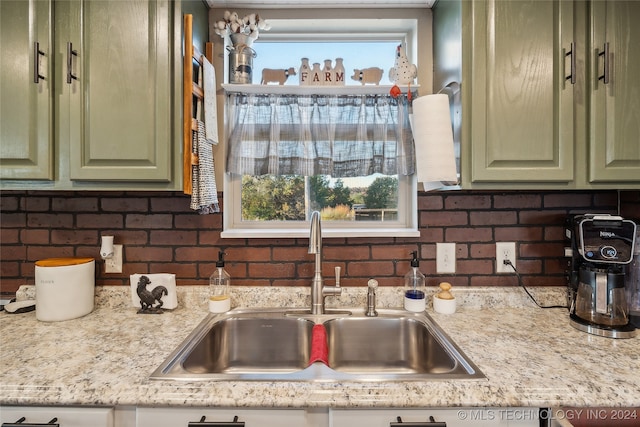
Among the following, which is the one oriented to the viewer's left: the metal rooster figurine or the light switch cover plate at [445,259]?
the metal rooster figurine

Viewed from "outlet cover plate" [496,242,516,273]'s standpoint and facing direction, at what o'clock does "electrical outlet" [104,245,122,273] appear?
The electrical outlet is roughly at 2 o'clock from the outlet cover plate.

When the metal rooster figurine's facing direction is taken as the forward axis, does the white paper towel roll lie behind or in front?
behind

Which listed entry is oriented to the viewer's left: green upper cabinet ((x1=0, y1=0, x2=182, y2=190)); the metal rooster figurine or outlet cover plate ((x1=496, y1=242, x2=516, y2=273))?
the metal rooster figurine

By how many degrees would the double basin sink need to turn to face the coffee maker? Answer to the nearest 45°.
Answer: approximately 90° to its left
